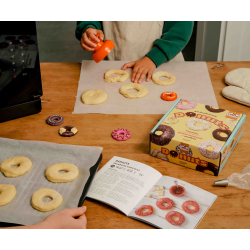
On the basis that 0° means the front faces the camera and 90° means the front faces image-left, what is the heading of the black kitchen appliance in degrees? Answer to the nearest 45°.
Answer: approximately 315°

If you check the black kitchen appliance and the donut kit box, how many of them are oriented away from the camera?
0

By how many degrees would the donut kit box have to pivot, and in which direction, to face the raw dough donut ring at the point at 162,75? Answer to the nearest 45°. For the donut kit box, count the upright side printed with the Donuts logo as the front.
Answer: approximately 135° to its right

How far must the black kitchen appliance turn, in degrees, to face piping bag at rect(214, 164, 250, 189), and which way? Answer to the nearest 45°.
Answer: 0° — it already faces it
